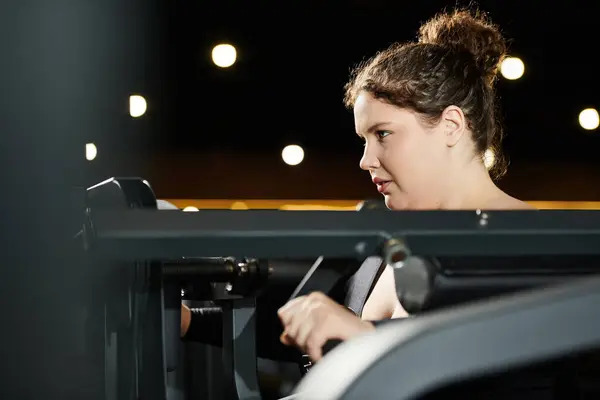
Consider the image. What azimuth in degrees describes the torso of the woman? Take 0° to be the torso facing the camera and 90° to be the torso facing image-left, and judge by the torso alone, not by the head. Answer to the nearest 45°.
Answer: approximately 90°

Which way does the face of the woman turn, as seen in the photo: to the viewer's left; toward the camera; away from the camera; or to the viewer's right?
to the viewer's left
